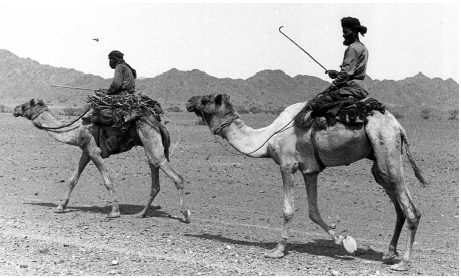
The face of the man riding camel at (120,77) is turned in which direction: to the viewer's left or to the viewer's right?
to the viewer's left

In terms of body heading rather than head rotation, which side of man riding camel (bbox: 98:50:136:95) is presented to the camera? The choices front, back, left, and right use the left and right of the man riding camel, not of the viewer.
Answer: left

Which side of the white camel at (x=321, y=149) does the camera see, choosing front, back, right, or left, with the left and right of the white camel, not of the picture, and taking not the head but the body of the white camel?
left

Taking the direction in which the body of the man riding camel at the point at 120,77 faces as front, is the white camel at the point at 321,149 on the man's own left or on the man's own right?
on the man's own left

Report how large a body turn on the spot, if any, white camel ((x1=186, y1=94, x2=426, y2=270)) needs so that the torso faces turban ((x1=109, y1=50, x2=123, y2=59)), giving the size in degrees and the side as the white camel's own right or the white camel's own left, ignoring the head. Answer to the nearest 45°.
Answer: approximately 45° to the white camel's own right

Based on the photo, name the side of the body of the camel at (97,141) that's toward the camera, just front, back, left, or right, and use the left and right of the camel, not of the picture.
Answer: left

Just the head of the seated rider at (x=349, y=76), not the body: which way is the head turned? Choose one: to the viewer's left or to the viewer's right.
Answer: to the viewer's left

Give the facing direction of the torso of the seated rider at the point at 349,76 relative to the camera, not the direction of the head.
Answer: to the viewer's left

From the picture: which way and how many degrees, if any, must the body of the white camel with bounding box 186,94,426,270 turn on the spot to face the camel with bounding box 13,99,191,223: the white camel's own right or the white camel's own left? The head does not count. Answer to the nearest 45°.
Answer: approximately 45° to the white camel's own right

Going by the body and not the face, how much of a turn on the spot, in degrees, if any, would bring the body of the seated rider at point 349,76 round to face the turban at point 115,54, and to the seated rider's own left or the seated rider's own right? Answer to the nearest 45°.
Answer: approximately 45° to the seated rider's own right
